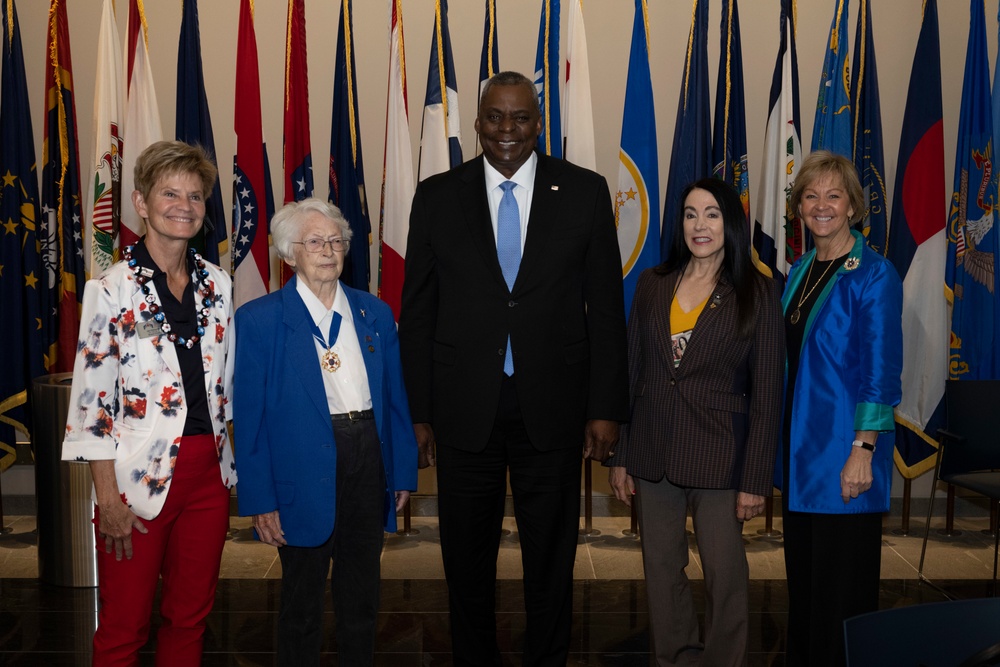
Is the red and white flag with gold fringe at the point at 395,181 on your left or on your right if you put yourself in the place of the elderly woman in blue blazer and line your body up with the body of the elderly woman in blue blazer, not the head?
on your left

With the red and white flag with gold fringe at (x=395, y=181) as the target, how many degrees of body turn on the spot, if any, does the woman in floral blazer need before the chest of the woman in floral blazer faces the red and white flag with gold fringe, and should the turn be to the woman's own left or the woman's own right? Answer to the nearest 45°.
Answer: approximately 90° to the woman's own left

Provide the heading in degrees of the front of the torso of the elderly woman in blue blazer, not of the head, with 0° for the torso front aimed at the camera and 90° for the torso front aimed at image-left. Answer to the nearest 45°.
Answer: approximately 315°

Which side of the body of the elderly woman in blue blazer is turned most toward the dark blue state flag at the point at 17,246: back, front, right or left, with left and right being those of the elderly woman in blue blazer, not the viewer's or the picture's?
back

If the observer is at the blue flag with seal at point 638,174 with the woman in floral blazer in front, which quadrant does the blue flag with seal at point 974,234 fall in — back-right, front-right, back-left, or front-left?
back-left

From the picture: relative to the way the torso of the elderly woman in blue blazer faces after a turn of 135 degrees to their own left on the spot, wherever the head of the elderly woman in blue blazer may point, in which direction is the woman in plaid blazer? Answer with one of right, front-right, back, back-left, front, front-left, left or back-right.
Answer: right

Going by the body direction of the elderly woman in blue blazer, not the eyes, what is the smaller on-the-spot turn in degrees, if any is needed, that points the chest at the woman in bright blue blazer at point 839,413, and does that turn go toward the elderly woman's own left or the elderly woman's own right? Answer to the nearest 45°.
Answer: approximately 45° to the elderly woman's own left

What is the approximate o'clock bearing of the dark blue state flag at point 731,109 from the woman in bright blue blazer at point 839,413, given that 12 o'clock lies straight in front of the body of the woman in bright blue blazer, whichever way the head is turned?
The dark blue state flag is roughly at 4 o'clock from the woman in bright blue blazer.

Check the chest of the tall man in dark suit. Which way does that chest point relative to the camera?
toward the camera

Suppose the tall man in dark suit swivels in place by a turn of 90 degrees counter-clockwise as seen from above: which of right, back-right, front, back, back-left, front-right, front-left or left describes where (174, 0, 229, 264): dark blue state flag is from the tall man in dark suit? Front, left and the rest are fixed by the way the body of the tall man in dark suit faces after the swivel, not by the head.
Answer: back-left

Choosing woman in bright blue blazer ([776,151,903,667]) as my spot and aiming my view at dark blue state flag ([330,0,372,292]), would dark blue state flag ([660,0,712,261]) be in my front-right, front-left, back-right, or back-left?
front-right

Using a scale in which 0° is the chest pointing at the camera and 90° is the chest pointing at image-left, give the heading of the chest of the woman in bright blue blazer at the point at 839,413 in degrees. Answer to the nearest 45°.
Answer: approximately 45°

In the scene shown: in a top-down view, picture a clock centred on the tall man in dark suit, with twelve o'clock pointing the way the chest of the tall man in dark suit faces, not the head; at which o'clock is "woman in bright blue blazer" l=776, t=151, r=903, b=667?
The woman in bright blue blazer is roughly at 9 o'clock from the tall man in dark suit.

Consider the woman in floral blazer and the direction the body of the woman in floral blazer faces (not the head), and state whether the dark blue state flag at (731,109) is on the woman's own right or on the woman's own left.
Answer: on the woman's own left
